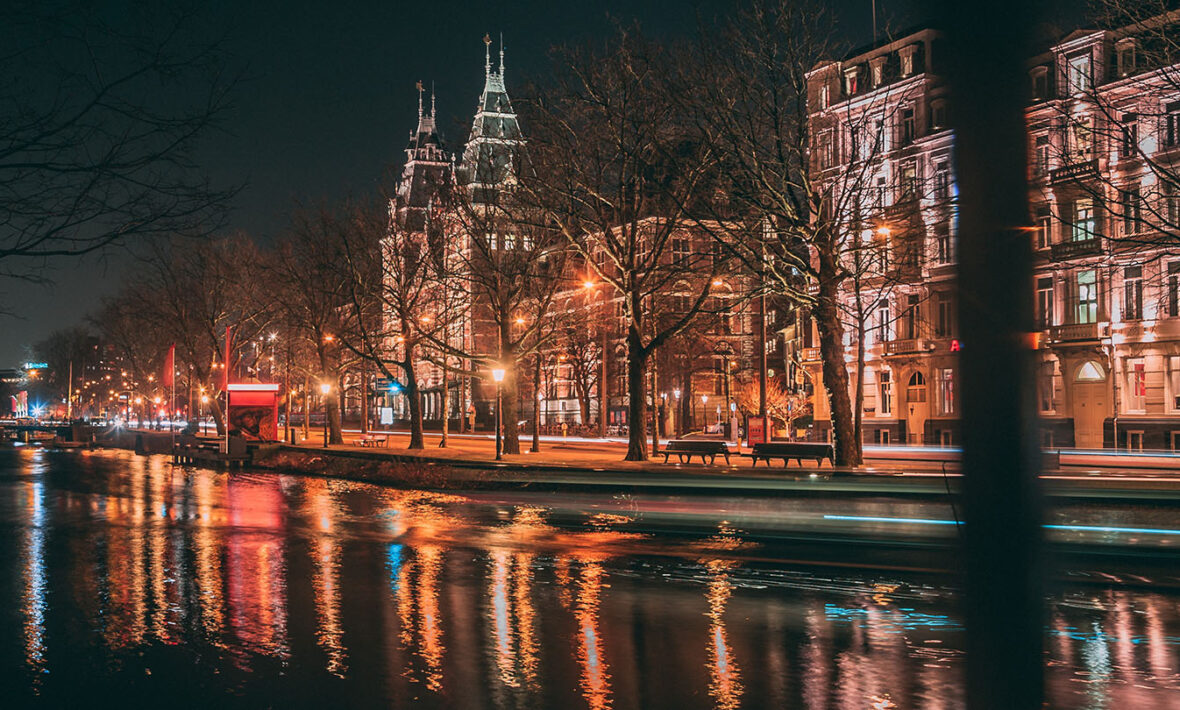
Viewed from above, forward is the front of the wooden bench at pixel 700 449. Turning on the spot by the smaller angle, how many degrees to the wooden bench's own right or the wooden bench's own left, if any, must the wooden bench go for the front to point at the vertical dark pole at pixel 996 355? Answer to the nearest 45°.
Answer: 0° — it already faces it

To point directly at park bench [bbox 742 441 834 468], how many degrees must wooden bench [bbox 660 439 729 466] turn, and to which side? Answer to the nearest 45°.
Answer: approximately 45° to its left

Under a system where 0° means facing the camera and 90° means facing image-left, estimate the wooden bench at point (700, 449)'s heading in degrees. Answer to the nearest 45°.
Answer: approximately 0°
